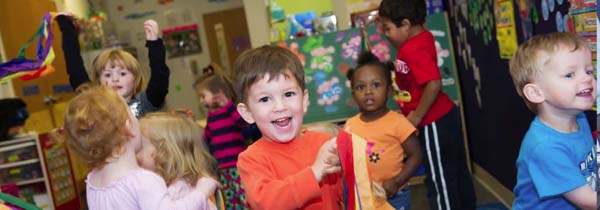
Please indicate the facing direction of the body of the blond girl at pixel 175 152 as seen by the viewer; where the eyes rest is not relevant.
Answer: to the viewer's left

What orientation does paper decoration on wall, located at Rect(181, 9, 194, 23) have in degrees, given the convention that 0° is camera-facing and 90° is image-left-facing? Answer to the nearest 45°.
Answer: approximately 0°

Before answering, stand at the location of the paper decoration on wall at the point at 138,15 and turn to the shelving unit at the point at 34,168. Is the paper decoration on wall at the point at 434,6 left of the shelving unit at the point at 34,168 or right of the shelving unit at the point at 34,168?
left

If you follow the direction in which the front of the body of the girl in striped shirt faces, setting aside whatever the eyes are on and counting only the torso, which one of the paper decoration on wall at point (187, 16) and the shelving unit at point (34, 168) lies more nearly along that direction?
the shelving unit

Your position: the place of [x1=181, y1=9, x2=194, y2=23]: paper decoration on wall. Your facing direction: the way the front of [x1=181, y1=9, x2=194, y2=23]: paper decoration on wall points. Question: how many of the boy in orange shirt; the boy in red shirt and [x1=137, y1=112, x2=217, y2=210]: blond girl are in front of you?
3

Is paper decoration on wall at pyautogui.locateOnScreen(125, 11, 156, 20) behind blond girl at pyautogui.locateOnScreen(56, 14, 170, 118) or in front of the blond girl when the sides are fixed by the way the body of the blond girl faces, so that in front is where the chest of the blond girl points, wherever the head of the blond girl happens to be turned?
behind

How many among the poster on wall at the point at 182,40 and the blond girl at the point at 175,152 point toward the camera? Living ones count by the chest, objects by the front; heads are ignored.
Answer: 1

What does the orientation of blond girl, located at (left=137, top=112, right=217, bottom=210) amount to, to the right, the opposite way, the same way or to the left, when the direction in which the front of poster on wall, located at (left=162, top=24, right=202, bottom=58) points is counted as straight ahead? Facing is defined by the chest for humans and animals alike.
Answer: to the right
